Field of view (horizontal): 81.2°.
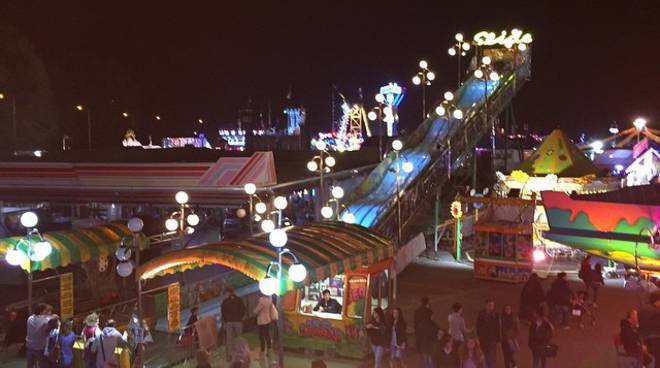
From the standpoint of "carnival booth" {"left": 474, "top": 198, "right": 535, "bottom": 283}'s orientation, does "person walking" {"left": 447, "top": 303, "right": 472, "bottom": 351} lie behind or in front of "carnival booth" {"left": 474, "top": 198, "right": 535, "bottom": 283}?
in front

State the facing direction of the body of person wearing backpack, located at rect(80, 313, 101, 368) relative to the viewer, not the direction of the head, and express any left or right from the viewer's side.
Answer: facing away from the viewer

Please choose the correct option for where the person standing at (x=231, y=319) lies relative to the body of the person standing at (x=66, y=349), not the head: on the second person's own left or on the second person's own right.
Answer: on the second person's own right

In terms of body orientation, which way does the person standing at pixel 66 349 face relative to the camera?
away from the camera

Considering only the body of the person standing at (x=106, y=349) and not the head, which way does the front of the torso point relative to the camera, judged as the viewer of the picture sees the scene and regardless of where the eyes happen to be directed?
away from the camera

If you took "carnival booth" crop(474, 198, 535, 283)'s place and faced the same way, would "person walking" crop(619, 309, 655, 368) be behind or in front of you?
in front

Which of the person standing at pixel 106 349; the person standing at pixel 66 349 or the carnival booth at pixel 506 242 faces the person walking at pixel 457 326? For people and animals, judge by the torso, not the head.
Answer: the carnival booth

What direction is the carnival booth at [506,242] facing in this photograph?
toward the camera

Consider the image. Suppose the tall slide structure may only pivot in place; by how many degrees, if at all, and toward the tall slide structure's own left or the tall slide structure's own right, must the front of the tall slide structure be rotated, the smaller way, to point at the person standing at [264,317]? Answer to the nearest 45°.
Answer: approximately 45° to the tall slide structure's own left

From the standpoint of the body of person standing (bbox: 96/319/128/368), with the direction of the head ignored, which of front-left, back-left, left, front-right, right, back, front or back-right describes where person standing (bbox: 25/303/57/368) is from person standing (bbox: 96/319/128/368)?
front-left

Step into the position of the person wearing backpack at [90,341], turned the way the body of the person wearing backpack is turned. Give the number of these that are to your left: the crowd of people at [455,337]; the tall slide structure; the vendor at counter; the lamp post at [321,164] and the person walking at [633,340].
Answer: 0
